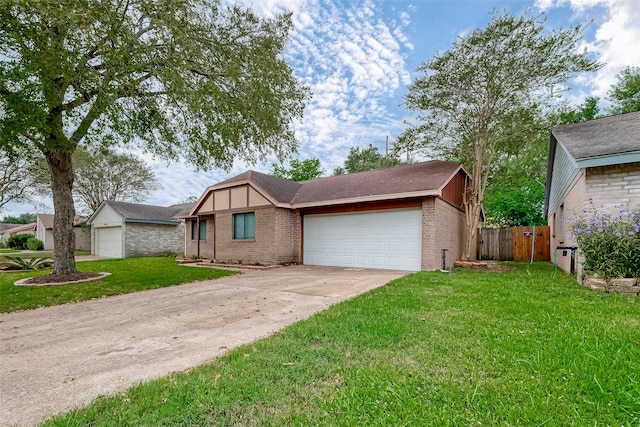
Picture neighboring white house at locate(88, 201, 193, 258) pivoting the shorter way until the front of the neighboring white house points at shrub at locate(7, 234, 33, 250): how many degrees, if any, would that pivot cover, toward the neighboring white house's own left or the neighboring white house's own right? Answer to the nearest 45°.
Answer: approximately 90° to the neighboring white house's own right

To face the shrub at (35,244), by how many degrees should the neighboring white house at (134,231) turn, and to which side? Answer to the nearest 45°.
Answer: approximately 90° to its right

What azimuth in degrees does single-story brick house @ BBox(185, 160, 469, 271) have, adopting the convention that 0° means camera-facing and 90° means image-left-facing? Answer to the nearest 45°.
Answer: approximately 45°

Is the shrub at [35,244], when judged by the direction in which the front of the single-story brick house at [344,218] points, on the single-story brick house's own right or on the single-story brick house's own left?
on the single-story brick house's own right

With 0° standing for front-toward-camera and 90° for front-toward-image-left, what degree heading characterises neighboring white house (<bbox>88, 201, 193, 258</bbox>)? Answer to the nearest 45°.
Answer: approximately 45°

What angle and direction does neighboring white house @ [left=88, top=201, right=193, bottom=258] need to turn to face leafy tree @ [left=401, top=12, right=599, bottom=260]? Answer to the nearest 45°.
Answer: approximately 90° to its left

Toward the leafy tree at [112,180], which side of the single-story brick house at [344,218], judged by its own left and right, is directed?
right

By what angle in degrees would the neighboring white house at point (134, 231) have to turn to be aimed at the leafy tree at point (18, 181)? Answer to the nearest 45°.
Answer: approximately 90° to its right
